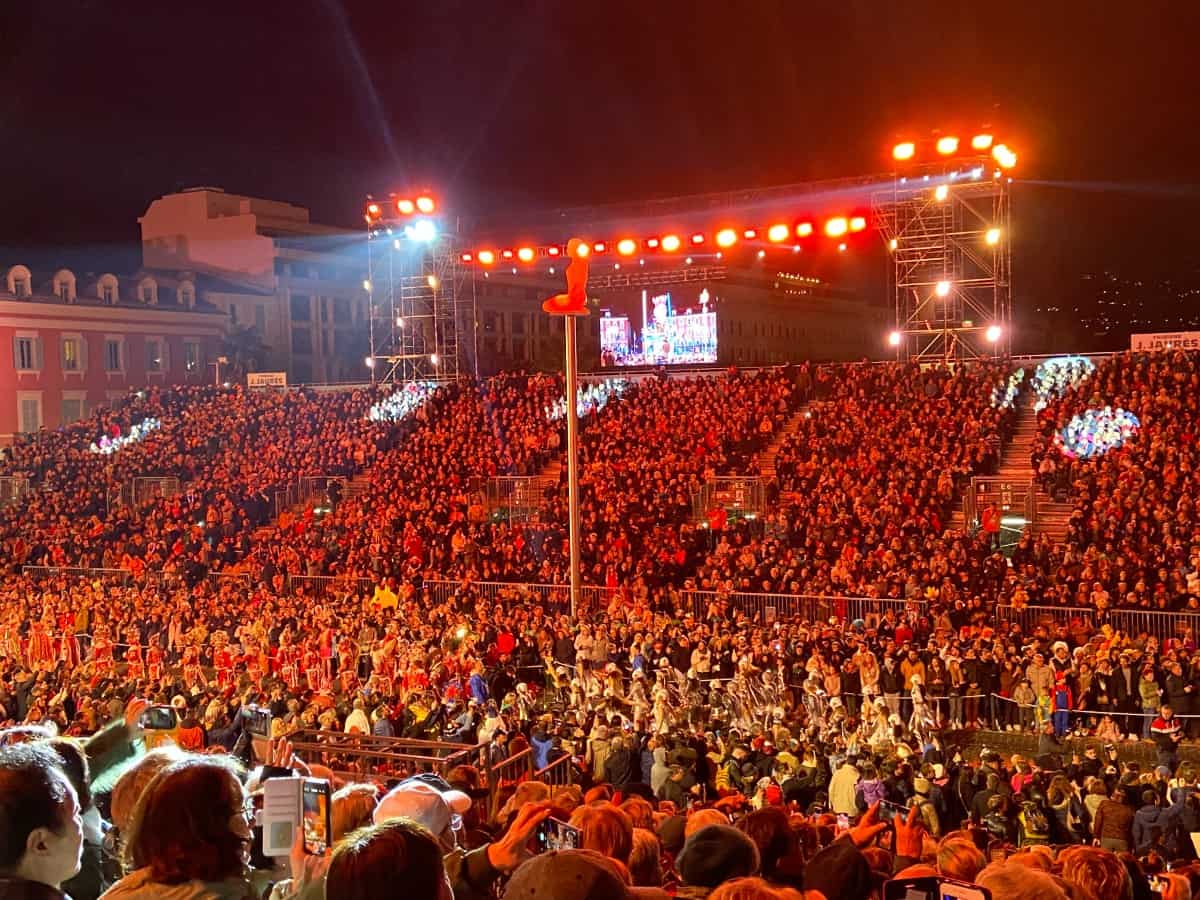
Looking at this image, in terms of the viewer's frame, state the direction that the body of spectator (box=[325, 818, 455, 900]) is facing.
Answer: away from the camera

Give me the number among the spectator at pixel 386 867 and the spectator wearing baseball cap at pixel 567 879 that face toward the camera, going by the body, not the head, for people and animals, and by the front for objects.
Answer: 0

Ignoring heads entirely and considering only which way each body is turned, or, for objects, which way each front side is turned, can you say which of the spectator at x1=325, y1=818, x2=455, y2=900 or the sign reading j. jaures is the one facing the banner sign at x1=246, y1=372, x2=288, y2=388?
the spectator

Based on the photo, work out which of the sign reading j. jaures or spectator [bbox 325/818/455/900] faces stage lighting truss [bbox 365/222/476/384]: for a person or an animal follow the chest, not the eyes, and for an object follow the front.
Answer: the spectator

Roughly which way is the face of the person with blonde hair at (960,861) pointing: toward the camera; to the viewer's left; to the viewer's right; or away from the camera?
away from the camera

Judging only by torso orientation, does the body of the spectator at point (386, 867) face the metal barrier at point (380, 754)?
yes

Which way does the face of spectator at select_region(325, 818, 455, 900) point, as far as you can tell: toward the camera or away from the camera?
away from the camera

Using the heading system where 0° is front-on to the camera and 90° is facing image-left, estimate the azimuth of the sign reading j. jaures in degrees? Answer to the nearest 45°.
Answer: approximately 0°

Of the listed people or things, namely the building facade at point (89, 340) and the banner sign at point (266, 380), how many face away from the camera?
0
